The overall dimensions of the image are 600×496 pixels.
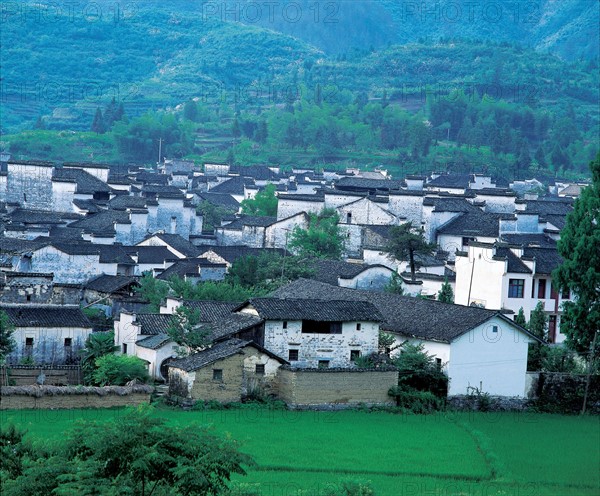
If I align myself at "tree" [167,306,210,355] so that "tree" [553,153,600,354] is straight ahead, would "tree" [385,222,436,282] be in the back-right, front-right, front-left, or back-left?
front-left

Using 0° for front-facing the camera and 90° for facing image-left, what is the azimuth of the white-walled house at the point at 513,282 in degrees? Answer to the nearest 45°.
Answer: approximately 315°

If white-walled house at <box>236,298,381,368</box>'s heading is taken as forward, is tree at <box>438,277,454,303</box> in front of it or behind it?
behind

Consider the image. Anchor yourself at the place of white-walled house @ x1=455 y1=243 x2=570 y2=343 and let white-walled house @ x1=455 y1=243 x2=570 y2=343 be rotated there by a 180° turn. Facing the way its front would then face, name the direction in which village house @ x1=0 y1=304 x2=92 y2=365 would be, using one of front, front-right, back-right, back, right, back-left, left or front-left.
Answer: left

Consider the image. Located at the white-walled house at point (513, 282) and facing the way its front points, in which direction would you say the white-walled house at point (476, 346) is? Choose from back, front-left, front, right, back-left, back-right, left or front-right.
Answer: front-right

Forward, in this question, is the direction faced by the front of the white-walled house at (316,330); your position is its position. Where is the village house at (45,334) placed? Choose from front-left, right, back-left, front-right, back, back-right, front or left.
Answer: right

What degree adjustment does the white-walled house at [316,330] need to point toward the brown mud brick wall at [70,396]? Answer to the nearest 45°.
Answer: approximately 45° to its right

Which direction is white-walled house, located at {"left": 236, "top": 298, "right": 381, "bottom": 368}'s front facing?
toward the camera

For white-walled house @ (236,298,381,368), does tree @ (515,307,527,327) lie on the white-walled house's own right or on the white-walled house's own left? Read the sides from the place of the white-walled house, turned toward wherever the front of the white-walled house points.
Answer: on the white-walled house's own left

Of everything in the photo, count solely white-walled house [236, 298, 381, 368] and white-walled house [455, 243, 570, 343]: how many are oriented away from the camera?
0

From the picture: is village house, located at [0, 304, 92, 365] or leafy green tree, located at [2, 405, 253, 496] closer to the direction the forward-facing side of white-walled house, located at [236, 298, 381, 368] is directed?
the leafy green tree

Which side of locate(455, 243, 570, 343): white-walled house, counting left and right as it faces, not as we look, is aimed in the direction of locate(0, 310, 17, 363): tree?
right
